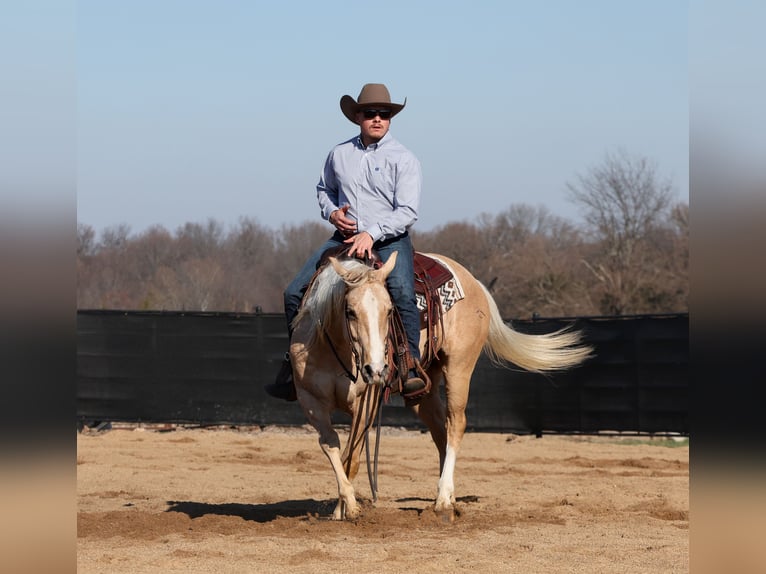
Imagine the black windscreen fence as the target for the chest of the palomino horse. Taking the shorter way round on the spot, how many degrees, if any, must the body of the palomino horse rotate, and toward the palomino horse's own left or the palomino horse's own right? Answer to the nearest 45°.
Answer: approximately 135° to the palomino horse's own right

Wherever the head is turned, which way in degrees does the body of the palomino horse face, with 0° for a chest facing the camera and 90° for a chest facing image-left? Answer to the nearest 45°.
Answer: approximately 45°

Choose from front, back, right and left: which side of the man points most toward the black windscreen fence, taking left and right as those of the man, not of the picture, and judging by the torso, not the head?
back

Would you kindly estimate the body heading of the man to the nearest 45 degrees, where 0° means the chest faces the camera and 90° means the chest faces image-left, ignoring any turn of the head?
approximately 0°
